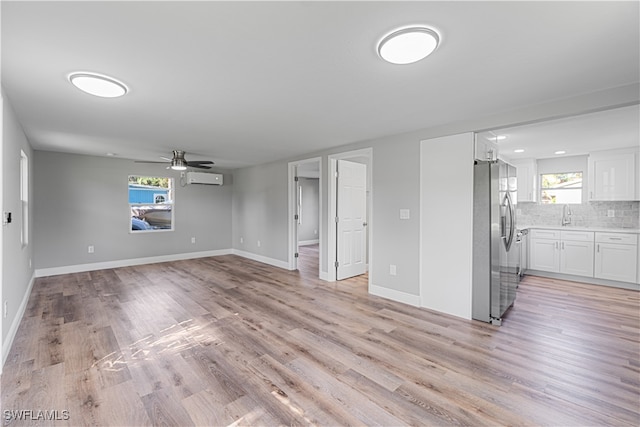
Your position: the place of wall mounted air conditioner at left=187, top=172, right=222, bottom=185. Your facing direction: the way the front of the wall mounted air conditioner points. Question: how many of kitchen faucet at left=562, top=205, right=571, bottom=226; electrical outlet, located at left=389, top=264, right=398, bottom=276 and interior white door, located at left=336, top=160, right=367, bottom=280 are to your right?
0

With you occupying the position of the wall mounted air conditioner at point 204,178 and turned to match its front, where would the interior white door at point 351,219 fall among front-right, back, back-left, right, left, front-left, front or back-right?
front-left

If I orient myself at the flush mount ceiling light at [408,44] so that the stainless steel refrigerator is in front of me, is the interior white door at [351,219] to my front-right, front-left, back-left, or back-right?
front-left

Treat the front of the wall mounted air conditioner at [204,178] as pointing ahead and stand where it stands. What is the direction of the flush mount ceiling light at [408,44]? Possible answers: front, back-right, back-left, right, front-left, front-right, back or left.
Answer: front

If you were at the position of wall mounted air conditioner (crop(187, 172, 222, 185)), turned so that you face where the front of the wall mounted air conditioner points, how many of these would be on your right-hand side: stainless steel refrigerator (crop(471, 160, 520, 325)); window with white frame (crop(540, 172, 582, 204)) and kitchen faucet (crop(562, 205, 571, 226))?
0

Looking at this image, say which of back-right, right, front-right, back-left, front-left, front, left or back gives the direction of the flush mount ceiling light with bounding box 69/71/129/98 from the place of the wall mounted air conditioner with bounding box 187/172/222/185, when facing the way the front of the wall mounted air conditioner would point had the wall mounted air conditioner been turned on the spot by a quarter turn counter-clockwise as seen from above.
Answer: right

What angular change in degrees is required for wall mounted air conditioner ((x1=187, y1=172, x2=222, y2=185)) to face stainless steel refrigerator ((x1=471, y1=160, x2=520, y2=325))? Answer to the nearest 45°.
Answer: approximately 45° to its left

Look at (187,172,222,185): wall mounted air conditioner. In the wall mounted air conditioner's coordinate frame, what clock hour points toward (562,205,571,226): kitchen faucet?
The kitchen faucet is roughly at 10 o'clock from the wall mounted air conditioner.

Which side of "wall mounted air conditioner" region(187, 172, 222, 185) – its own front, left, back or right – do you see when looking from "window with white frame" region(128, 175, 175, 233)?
right

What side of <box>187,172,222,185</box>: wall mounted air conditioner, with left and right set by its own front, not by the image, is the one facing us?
front

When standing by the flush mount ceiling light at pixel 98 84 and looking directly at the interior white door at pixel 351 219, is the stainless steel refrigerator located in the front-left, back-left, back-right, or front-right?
front-right

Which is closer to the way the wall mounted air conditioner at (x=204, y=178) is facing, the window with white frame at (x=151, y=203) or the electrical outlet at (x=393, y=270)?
the electrical outlet

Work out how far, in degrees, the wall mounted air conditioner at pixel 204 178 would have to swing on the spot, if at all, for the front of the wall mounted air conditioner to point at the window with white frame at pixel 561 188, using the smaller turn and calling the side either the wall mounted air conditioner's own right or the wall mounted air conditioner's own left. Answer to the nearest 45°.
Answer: approximately 45° to the wall mounted air conditioner's own left
